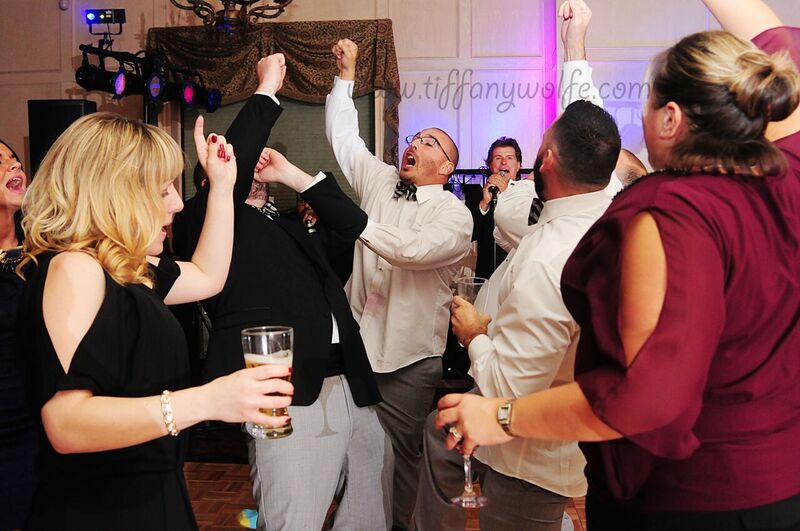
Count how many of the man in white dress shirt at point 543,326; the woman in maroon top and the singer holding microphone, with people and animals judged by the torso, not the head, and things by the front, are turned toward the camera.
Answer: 1

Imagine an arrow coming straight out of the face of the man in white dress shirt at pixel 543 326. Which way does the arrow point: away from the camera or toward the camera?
away from the camera

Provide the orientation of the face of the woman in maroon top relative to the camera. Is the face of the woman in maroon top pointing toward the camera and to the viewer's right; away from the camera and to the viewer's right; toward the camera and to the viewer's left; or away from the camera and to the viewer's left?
away from the camera and to the viewer's left

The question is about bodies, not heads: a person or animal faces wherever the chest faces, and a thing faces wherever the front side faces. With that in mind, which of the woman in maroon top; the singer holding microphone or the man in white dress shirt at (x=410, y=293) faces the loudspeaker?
the woman in maroon top

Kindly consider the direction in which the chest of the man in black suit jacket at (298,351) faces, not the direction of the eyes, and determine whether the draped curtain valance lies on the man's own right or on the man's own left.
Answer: on the man's own left

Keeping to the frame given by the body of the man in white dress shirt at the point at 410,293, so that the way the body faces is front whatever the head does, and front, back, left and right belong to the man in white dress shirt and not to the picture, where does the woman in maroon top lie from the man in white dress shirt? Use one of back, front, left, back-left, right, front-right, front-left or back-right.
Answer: front-left

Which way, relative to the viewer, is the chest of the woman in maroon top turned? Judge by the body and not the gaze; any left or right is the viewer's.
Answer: facing away from the viewer and to the left of the viewer

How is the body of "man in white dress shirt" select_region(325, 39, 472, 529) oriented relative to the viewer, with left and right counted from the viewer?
facing the viewer and to the left of the viewer

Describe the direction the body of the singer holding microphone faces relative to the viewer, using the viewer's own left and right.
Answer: facing the viewer

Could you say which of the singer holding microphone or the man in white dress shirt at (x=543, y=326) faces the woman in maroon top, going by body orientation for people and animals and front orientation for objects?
the singer holding microphone

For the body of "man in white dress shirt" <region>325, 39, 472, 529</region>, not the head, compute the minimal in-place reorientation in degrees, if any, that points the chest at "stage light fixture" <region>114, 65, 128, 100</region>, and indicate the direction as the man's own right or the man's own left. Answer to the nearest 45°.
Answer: approximately 90° to the man's own right
